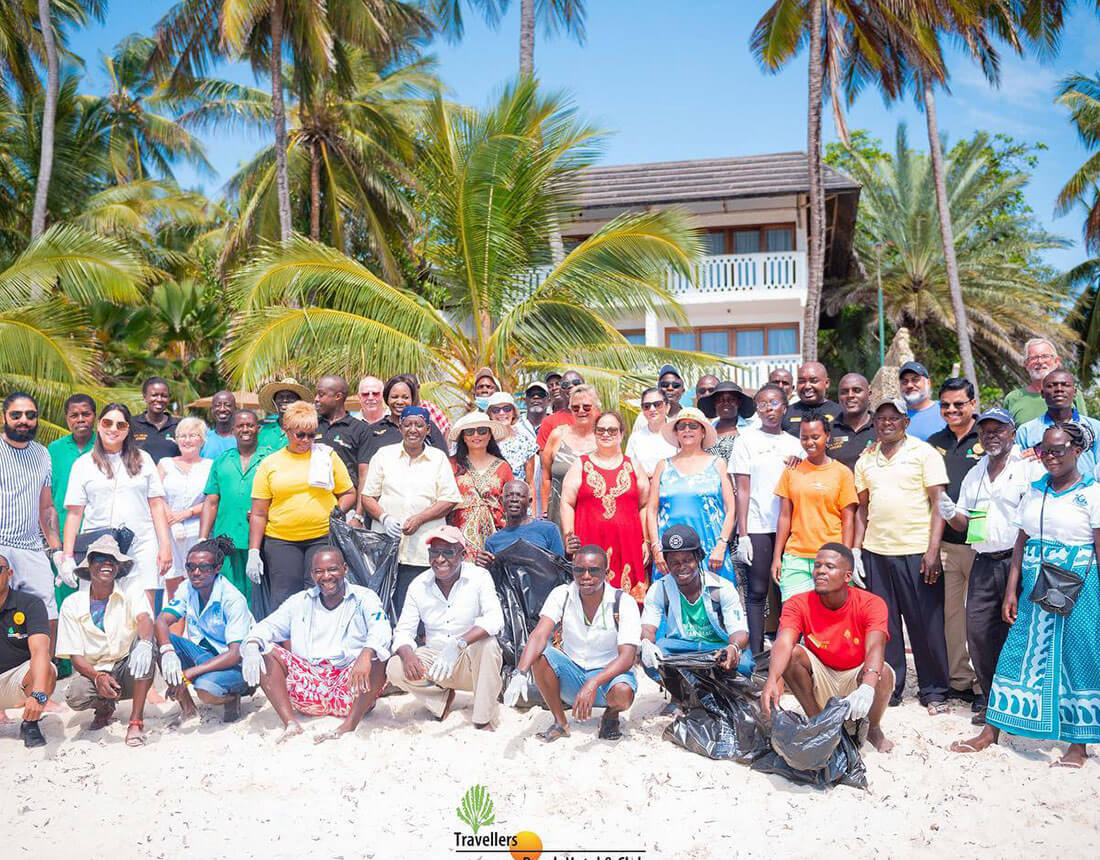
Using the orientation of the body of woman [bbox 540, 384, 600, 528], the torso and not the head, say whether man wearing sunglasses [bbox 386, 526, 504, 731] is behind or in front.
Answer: in front

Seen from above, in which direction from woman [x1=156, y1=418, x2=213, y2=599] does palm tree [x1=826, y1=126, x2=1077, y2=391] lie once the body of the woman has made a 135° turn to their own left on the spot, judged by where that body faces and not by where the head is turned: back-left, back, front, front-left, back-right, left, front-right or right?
front

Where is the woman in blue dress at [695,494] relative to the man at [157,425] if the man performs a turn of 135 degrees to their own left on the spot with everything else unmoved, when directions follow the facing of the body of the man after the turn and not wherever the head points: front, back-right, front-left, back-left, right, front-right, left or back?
right

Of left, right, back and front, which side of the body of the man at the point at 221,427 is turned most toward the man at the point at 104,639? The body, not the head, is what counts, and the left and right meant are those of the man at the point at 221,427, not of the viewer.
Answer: front

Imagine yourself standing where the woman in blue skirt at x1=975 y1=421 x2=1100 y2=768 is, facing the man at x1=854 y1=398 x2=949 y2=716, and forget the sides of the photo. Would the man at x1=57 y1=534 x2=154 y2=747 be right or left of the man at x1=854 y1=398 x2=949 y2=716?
left

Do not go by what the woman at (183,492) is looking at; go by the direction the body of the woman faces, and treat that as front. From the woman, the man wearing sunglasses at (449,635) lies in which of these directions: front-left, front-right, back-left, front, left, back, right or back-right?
front-left

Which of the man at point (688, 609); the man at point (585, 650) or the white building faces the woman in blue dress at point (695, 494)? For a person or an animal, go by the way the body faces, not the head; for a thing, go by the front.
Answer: the white building

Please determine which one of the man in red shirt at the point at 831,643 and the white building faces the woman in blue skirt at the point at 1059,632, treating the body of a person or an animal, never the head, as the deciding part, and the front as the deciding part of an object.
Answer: the white building

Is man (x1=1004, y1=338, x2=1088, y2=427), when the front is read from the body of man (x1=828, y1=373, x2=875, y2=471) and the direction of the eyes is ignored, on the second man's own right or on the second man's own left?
on the second man's own left

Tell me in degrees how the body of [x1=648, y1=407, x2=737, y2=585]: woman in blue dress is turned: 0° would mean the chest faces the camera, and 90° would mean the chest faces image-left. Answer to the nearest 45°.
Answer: approximately 0°

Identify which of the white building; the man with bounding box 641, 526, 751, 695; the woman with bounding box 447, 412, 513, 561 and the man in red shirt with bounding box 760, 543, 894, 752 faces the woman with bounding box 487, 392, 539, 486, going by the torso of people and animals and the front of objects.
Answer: the white building
